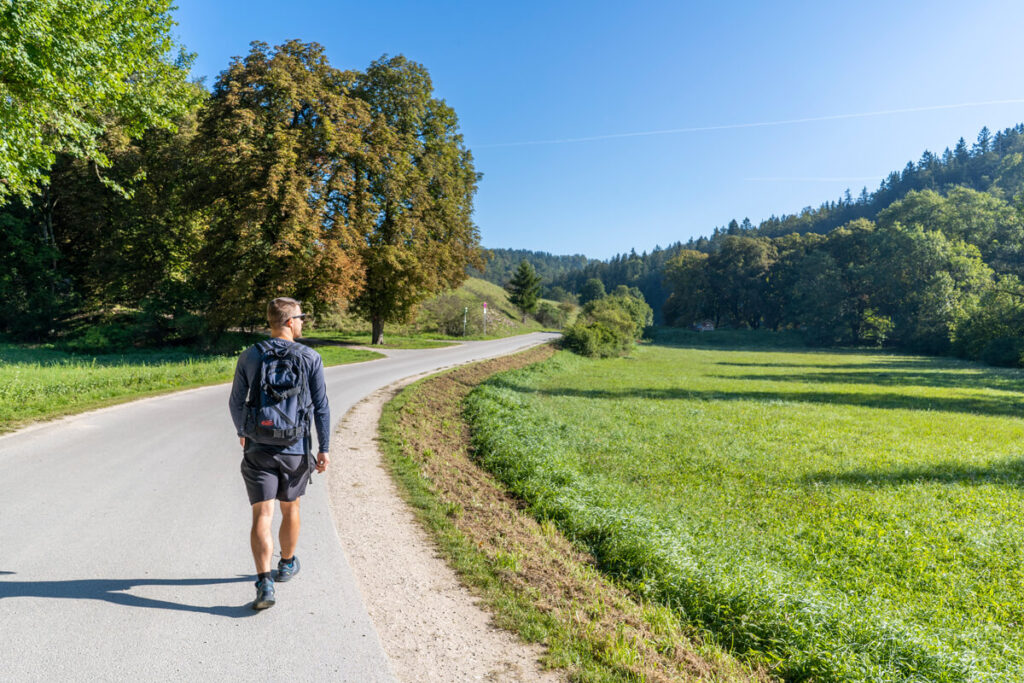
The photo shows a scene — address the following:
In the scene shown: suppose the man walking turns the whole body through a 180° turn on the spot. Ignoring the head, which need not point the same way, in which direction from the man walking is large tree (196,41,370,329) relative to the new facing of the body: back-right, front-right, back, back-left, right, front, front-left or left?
back

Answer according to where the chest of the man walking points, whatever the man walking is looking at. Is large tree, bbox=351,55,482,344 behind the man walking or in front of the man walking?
in front

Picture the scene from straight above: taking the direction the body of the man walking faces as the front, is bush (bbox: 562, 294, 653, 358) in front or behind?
in front

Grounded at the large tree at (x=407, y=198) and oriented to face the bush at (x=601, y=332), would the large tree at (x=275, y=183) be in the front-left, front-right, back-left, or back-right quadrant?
back-right

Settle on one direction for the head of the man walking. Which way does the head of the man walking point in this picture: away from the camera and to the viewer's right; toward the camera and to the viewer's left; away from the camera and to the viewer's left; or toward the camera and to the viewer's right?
away from the camera and to the viewer's right

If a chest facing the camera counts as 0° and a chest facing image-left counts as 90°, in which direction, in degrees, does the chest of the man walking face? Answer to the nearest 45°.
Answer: approximately 180°
